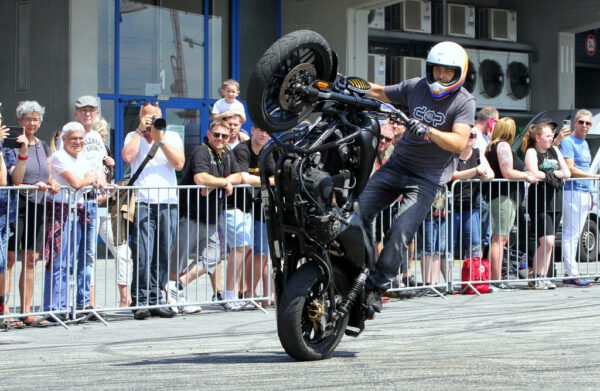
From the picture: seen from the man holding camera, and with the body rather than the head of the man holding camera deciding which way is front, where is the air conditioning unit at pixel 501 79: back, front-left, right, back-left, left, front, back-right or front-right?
back-left

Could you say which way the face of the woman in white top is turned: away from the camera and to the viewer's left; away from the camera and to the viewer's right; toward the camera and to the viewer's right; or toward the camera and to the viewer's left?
toward the camera and to the viewer's right

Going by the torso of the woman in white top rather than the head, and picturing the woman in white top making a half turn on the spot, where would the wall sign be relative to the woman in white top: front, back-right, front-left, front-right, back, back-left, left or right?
right

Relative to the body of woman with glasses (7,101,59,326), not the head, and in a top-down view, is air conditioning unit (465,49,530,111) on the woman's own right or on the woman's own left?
on the woman's own left

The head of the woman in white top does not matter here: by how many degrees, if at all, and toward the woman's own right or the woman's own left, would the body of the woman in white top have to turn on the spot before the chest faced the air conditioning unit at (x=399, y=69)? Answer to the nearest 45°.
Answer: approximately 90° to the woman's own left

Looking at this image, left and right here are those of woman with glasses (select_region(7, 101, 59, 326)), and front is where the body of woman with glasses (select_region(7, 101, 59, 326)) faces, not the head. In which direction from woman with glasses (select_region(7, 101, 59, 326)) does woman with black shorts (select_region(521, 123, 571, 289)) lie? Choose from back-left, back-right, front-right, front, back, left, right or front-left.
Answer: front-left

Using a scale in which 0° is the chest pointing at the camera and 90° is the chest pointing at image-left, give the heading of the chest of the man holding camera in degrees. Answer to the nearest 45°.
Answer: approximately 0°

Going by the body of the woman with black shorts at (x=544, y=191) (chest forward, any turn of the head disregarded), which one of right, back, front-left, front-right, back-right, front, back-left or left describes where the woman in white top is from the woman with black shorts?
right

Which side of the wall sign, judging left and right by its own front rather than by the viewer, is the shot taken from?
front
